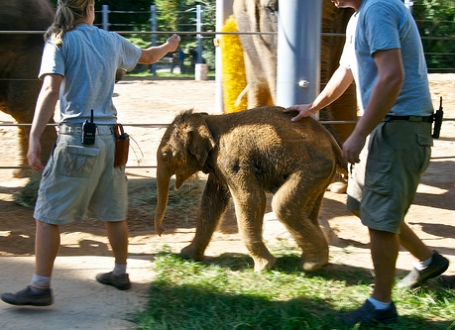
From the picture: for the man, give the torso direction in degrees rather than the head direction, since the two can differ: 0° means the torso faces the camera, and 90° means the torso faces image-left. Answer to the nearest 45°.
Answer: approximately 90°

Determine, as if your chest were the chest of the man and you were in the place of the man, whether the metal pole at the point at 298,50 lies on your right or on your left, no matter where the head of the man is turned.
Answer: on your right

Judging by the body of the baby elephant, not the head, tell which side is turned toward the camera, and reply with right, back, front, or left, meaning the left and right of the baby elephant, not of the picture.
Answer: left

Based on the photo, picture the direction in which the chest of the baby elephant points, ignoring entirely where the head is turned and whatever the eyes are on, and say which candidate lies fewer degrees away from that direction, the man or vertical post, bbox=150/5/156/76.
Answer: the vertical post

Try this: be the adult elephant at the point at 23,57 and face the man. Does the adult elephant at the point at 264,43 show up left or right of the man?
left

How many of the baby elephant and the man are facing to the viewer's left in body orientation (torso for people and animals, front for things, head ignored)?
2

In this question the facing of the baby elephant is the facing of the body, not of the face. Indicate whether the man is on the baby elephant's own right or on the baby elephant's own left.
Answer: on the baby elephant's own left

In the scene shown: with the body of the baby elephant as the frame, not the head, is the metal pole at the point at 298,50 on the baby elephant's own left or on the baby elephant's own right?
on the baby elephant's own right

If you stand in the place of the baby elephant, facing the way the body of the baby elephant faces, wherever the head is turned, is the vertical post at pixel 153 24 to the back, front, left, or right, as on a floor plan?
right

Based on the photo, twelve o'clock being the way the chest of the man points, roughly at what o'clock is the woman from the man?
The woman is roughly at 12 o'clock from the man.
